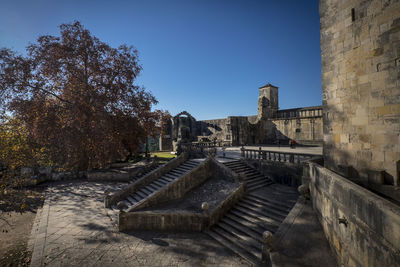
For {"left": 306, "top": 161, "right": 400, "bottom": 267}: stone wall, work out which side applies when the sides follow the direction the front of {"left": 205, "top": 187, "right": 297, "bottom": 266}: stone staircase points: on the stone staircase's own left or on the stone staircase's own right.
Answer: on the stone staircase's own left

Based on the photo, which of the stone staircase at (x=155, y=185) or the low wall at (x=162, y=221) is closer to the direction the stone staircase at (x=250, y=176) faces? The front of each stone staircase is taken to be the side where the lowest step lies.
the low wall

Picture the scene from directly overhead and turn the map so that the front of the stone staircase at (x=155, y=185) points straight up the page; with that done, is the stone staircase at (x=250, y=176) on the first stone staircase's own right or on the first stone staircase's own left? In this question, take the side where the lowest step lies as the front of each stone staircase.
on the first stone staircase's own left

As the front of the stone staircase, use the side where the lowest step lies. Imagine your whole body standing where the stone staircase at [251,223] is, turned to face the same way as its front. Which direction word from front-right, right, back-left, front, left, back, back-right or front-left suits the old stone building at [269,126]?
back-right

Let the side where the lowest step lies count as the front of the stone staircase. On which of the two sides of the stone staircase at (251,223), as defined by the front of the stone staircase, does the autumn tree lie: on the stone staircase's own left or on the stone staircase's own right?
on the stone staircase's own right

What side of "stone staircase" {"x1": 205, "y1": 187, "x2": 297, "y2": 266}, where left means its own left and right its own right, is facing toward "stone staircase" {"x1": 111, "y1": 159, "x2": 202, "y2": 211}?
right

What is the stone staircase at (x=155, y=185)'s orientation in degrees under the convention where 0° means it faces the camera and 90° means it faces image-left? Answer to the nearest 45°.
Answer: approximately 45°

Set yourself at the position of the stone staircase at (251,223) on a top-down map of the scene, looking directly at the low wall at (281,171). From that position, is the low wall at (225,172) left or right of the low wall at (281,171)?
left

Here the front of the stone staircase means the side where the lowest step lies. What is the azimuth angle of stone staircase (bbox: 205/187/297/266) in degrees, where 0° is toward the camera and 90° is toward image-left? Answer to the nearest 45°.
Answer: approximately 45°

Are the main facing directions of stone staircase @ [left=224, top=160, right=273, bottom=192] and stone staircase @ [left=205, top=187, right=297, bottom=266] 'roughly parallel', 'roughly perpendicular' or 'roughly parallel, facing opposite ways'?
roughly perpendicular

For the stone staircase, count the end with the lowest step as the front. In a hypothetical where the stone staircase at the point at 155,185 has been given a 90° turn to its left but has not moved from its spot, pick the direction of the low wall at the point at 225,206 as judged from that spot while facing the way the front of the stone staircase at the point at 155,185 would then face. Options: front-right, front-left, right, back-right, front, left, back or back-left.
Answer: front

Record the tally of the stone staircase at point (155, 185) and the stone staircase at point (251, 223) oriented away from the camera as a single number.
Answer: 0

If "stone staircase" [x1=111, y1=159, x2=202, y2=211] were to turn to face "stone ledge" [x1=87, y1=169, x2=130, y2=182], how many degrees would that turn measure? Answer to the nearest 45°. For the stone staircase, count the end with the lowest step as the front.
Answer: approximately 90° to its right
